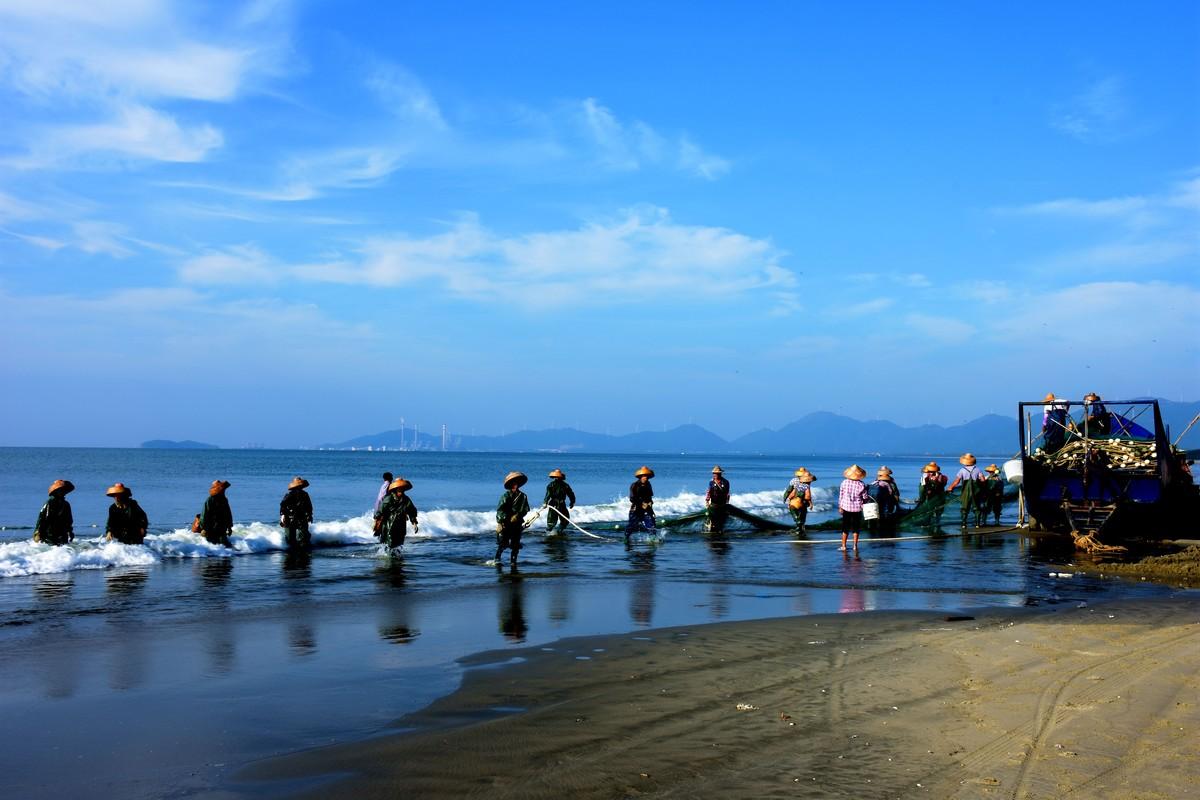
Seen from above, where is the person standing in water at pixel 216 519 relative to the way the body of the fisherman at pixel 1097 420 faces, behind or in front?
in front

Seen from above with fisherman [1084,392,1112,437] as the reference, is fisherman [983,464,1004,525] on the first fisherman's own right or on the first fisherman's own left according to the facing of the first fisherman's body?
on the first fisherman's own right

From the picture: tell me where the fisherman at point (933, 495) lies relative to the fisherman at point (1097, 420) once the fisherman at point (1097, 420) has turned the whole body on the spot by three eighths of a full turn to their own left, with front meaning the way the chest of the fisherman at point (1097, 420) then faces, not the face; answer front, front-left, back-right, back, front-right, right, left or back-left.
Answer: back-left

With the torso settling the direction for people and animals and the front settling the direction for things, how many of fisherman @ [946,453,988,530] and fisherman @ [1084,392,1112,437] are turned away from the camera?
1

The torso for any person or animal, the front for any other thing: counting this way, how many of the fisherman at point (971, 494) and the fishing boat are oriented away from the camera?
2

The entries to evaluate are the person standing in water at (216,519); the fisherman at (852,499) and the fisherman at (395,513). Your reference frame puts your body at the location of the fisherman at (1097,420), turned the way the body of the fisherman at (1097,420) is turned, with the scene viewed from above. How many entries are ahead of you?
3

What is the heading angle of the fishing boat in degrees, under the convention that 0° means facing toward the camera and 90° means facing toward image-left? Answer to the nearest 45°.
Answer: approximately 180°
